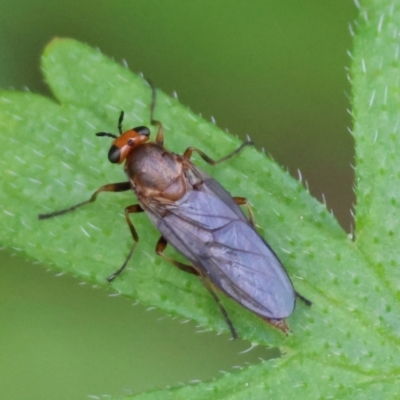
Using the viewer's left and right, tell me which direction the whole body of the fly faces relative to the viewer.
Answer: facing away from the viewer and to the left of the viewer
